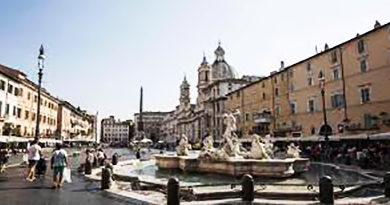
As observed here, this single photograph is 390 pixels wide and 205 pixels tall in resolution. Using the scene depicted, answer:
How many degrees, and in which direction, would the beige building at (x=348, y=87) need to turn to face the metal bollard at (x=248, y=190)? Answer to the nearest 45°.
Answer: approximately 45° to its left

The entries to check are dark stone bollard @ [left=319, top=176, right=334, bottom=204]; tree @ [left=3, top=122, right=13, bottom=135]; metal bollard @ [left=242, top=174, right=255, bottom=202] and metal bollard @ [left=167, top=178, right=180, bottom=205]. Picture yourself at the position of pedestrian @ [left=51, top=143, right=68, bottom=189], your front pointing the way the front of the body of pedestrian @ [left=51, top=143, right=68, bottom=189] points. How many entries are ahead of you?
1

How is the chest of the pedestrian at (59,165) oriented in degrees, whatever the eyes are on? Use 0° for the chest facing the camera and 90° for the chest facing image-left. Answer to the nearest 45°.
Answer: approximately 180°

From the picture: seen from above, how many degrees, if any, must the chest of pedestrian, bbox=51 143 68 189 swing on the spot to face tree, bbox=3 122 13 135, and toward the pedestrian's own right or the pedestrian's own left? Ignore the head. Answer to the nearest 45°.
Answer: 0° — they already face it

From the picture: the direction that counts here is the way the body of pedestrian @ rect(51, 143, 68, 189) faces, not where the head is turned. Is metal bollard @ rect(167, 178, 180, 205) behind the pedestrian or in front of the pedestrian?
behind

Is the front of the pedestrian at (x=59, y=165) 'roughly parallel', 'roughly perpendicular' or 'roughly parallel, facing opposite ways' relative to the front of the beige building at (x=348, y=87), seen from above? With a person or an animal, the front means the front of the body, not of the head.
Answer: roughly perpendicular

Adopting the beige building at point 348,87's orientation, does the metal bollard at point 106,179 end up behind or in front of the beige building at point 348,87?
in front

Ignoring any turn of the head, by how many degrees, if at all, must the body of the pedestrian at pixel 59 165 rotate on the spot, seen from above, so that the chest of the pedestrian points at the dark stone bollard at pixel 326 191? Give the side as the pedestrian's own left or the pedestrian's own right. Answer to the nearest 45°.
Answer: approximately 135° to the pedestrian's own right

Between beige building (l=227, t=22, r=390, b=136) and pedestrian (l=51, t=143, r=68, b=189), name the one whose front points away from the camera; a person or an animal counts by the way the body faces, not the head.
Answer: the pedestrian

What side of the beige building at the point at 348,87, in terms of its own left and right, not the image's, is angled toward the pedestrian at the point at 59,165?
front

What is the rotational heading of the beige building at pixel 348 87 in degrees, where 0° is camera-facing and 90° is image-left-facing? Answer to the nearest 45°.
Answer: approximately 45°

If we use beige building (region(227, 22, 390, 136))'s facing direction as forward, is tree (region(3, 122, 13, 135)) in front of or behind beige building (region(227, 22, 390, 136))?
in front

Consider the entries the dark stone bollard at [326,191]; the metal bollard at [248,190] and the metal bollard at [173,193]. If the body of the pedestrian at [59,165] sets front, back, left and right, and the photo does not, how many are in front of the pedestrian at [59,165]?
0

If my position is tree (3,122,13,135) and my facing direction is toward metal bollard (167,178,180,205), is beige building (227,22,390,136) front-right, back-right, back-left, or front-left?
front-left
